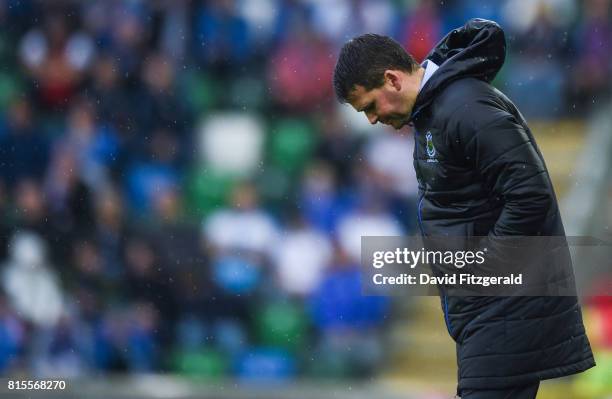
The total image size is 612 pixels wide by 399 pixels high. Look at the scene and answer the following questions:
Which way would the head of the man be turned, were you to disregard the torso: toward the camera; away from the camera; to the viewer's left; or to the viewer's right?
to the viewer's left

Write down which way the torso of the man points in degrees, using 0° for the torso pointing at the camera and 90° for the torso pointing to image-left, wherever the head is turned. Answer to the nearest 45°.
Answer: approximately 90°
